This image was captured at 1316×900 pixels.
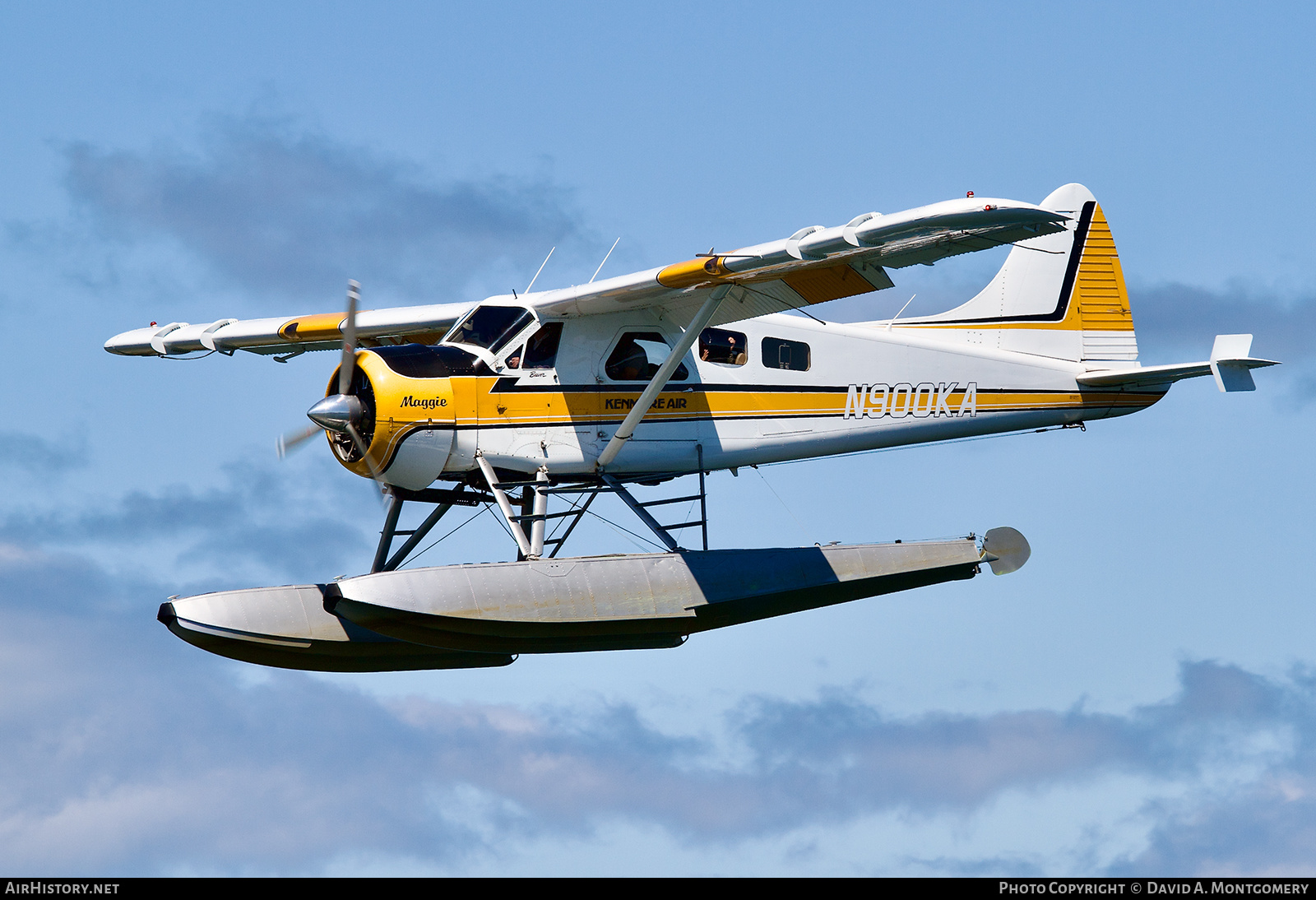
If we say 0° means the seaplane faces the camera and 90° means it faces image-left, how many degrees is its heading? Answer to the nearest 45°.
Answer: approximately 45°
